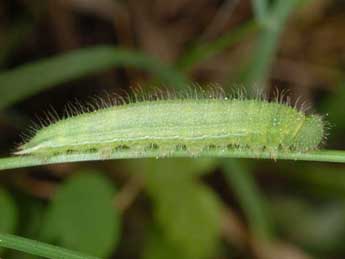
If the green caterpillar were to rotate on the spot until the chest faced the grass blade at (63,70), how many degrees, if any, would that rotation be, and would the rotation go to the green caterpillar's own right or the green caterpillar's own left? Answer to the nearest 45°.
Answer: approximately 135° to the green caterpillar's own left

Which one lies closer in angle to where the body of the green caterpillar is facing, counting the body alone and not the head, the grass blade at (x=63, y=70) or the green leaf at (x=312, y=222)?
the green leaf

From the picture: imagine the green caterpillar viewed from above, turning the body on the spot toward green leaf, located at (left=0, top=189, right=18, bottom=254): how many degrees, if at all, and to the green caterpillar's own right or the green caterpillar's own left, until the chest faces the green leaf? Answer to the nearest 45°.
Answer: approximately 180°

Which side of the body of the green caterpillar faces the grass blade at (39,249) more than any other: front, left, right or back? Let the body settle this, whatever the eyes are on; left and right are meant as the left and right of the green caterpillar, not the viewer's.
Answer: back

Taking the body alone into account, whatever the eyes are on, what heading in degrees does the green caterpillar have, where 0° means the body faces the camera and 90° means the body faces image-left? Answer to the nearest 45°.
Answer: approximately 270°
